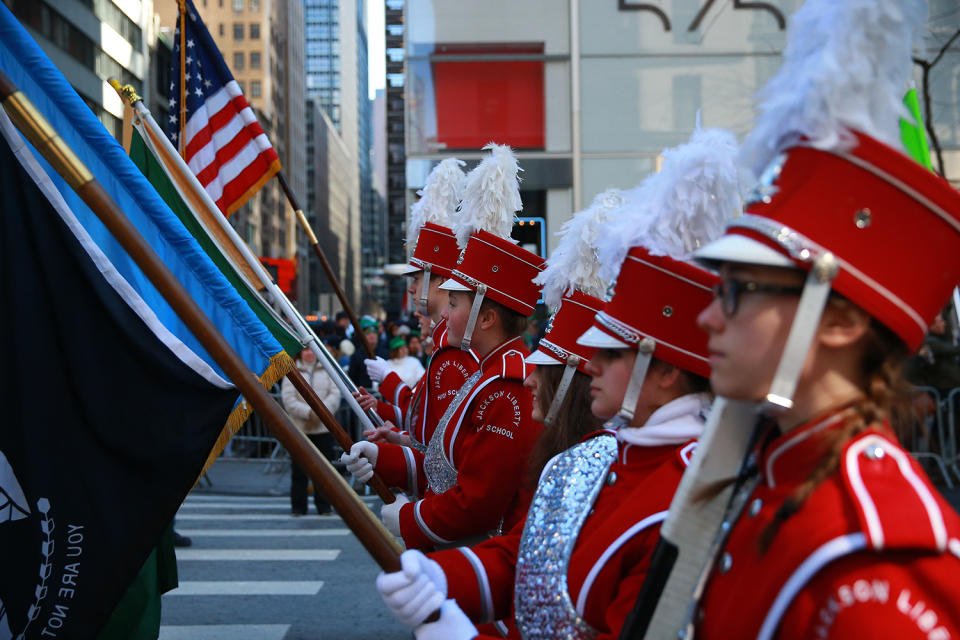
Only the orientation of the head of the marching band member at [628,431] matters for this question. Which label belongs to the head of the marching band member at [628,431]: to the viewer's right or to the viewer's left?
to the viewer's left

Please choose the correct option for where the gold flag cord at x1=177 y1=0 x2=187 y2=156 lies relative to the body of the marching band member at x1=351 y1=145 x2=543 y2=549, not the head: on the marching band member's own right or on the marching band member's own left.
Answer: on the marching band member's own right

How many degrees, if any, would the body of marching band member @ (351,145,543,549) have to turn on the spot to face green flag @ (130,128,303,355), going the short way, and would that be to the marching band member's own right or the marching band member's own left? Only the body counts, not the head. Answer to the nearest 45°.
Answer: approximately 45° to the marching band member's own right

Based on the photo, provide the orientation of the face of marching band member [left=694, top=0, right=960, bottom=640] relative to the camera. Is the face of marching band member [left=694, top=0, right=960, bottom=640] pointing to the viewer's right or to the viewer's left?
to the viewer's left

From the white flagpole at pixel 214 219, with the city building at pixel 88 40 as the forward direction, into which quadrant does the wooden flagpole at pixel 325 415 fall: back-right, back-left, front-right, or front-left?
back-right

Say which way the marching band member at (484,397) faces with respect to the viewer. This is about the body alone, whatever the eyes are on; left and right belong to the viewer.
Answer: facing to the left of the viewer

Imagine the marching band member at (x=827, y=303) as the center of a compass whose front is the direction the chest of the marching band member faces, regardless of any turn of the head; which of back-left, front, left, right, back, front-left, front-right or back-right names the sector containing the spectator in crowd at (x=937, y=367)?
right

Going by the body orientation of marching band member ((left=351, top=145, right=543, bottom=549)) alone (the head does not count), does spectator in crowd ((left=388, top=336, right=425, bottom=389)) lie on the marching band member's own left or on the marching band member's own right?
on the marching band member's own right

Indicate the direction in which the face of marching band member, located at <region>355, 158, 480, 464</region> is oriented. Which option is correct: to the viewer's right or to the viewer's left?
to the viewer's left

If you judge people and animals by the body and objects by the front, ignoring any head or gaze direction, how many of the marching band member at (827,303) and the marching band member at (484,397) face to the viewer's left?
2

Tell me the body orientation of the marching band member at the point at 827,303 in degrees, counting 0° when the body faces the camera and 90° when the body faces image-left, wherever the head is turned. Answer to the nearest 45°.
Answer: approximately 90°

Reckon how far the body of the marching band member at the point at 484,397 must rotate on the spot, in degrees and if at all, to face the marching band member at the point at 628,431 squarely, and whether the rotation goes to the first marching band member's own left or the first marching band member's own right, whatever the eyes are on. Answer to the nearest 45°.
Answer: approximately 90° to the first marching band member's own left

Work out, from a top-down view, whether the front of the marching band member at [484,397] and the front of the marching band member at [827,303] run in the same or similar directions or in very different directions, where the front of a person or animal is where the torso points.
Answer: same or similar directions

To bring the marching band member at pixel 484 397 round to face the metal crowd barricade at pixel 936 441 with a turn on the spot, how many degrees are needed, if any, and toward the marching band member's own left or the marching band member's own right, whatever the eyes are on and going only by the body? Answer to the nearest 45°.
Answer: approximately 135° to the marching band member's own right

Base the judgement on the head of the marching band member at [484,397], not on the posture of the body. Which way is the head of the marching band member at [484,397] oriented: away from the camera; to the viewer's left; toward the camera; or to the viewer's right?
to the viewer's left

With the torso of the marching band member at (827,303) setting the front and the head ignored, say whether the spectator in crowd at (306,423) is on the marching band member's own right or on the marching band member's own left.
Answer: on the marching band member's own right

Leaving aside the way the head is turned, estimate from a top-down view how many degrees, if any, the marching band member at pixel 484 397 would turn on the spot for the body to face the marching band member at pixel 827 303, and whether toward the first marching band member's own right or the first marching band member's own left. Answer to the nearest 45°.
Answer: approximately 90° to the first marching band member's own left
